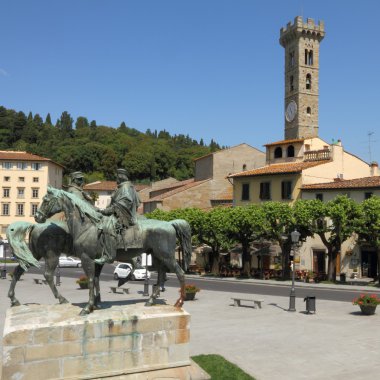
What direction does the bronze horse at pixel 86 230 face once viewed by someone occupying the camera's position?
facing to the left of the viewer

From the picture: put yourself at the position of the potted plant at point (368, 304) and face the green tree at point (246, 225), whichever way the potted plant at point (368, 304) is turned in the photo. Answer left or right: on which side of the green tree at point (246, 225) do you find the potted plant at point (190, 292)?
left
